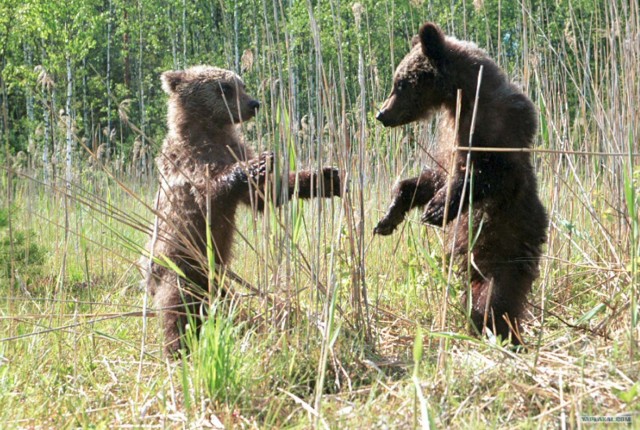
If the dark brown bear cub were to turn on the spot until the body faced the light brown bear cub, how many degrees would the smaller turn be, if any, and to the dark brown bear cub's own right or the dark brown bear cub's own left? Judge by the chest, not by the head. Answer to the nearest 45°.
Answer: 0° — it already faces it

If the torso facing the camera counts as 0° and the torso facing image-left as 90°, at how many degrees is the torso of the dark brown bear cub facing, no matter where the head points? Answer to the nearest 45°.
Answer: approximately 90°

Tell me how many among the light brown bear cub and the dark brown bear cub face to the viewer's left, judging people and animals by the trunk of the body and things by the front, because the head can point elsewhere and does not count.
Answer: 1

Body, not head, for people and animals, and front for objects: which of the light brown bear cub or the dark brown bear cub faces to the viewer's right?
the light brown bear cub

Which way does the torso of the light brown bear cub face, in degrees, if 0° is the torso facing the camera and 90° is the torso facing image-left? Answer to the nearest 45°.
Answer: approximately 270°

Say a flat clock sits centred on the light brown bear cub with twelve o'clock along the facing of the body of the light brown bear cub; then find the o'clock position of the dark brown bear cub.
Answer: The dark brown bear cub is roughly at 1 o'clock from the light brown bear cub.

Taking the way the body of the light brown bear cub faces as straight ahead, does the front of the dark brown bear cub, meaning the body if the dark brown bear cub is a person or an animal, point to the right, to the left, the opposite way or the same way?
the opposite way
